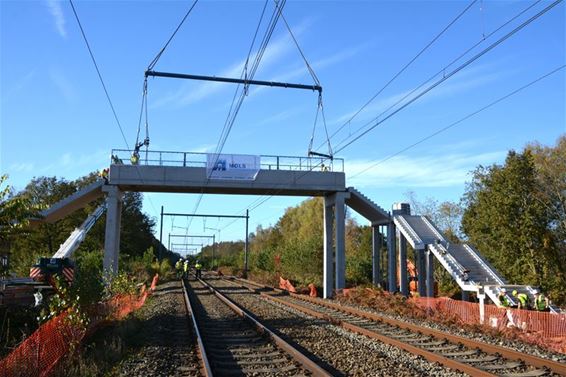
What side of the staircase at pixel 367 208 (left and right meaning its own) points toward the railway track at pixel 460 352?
right

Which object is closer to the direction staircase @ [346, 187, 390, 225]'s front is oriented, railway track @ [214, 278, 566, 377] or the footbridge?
the railway track

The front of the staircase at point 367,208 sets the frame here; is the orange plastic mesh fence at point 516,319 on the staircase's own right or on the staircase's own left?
on the staircase's own right

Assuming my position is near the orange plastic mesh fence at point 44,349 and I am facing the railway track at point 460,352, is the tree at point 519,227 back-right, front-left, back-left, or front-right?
front-left

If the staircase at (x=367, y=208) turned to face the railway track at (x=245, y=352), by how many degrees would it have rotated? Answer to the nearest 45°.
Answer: approximately 90° to its right

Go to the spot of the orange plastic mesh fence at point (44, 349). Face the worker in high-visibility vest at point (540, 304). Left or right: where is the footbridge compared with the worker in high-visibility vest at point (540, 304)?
left

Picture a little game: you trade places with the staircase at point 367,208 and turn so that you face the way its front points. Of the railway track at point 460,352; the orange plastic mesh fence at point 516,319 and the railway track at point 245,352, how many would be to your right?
3

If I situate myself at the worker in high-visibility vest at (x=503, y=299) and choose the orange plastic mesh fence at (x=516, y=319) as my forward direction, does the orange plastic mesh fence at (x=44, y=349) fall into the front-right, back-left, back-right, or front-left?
front-right

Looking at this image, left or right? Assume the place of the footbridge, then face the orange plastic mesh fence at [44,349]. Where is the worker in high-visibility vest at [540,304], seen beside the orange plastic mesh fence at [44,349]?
left

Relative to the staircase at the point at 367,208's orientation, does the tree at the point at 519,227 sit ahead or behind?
ahead

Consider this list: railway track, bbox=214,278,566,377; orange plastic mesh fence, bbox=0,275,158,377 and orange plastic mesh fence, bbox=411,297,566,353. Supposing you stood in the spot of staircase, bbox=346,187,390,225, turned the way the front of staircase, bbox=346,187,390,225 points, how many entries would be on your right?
3

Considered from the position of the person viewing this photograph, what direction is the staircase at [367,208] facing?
facing to the right of the viewer

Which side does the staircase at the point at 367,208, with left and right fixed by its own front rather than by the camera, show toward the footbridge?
back
